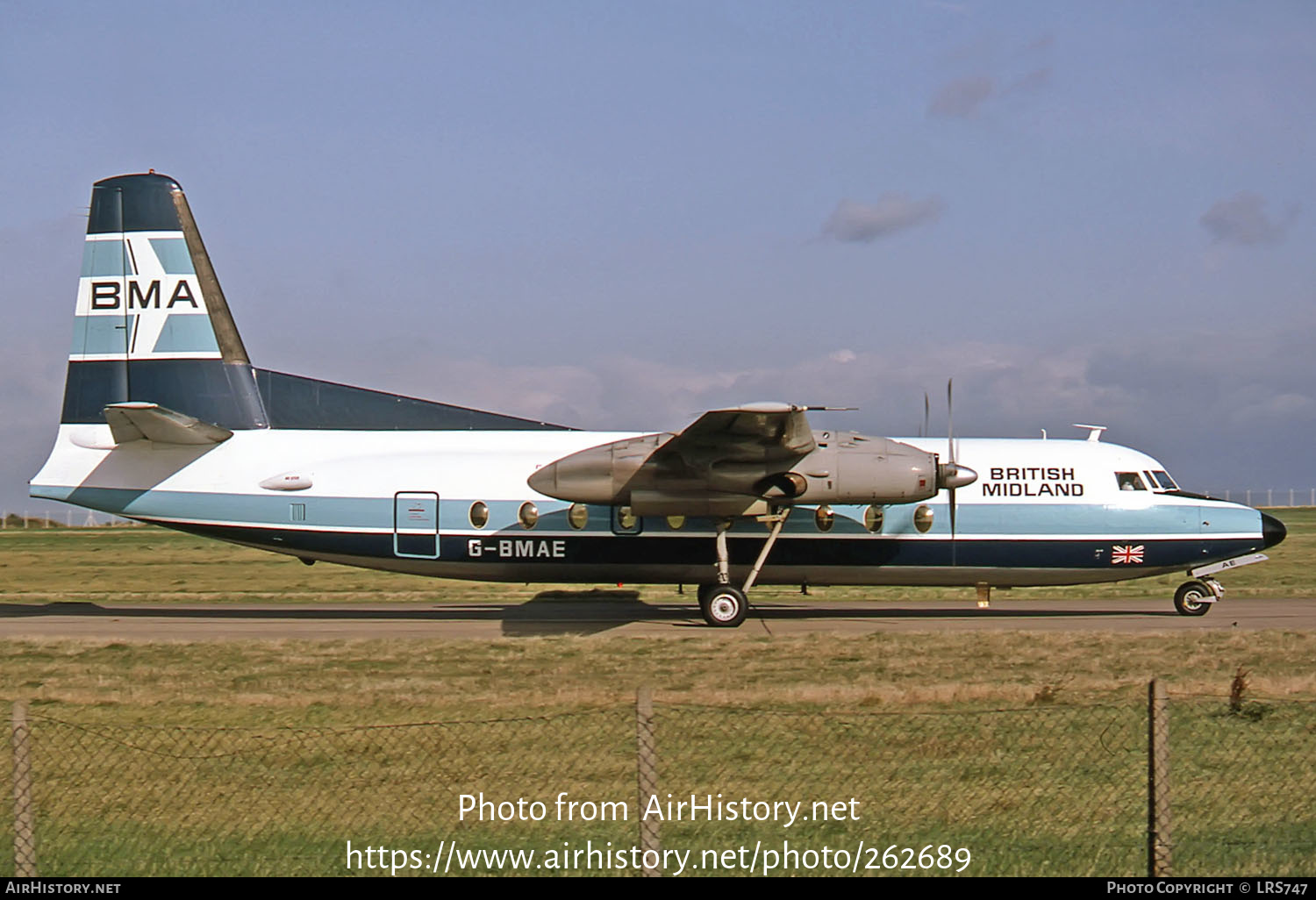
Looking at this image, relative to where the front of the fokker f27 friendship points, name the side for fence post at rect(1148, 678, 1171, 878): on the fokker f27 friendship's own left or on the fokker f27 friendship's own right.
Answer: on the fokker f27 friendship's own right

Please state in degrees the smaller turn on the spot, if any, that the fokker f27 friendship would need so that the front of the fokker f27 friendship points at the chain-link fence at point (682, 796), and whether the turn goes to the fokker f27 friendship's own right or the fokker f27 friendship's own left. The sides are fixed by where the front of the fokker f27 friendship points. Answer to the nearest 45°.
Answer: approximately 90° to the fokker f27 friendship's own right

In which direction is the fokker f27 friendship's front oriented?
to the viewer's right
